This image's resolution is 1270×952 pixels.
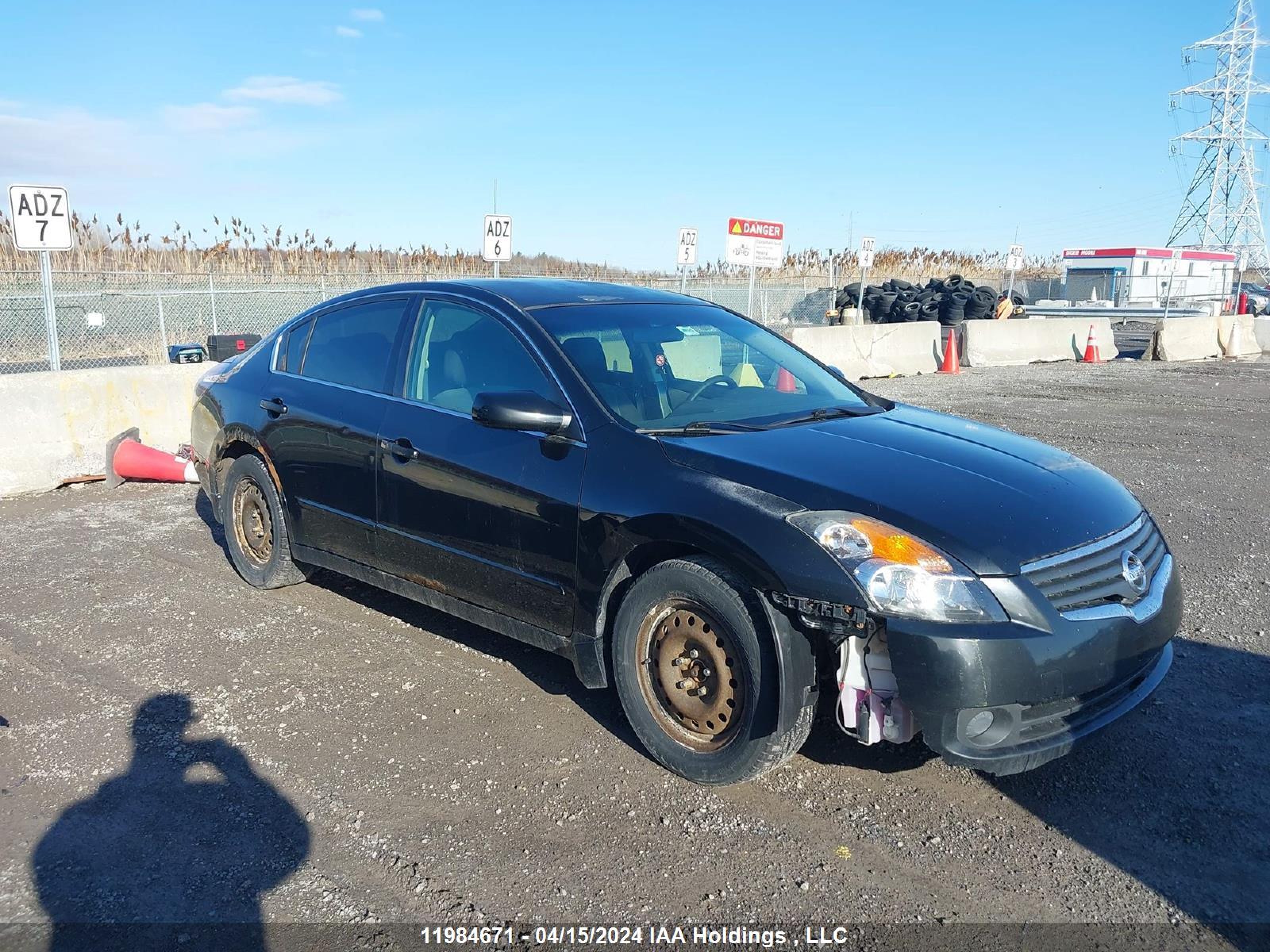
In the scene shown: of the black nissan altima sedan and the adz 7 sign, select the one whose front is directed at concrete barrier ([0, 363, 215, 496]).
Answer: the adz 7 sign

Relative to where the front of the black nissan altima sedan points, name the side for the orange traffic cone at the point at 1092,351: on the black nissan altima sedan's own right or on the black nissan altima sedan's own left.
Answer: on the black nissan altima sedan's own left

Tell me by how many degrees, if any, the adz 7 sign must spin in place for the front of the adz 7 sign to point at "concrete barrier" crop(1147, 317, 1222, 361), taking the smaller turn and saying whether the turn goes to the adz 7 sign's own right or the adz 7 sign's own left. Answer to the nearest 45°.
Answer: approximately 90° to the adz 7 sign's own left

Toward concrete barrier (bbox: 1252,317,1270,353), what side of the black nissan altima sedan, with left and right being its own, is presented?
left

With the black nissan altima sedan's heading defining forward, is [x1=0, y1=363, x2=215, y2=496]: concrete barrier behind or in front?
behind

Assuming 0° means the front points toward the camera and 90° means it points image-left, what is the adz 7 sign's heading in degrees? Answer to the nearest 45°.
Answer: approximately 0°

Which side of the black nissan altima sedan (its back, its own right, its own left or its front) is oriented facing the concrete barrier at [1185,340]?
left

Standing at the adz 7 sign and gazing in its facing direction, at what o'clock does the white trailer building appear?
The white trailer building is roughly at 8 o'clock from the adz 7 sign.

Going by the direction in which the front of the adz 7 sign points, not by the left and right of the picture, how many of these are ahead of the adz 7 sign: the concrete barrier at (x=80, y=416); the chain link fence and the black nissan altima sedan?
2

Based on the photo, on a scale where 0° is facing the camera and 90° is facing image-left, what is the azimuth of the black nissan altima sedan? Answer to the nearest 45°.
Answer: approximately 315°

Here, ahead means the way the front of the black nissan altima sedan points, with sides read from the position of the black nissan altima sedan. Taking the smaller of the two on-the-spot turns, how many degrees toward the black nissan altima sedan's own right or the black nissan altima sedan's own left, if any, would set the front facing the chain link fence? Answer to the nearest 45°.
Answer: approximately 180°
